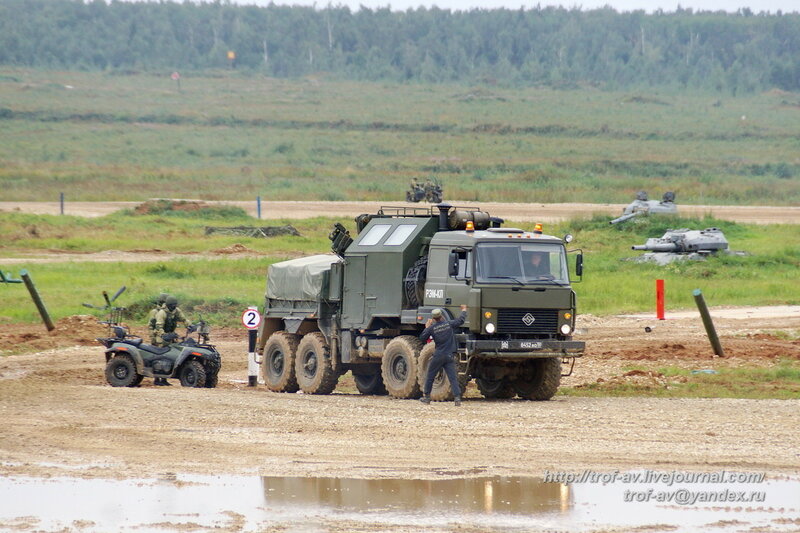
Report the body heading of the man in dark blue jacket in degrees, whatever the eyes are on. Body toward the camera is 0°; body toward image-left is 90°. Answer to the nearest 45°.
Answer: approximately 180°

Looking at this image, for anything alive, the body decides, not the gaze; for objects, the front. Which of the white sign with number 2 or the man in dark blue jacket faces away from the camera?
the man in dark blue jacket

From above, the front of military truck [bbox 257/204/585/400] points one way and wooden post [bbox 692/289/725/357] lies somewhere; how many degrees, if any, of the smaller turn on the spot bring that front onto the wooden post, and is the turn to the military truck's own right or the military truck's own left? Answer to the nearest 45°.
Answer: approximately 90° to the military truck's own left

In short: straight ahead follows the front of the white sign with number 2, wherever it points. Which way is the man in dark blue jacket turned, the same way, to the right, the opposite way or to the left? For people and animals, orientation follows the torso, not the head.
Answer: the opposite way

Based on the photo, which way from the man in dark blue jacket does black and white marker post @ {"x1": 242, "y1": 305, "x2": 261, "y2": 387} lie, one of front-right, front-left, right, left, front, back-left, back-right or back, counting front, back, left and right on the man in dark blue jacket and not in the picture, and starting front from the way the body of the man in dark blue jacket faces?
front-left

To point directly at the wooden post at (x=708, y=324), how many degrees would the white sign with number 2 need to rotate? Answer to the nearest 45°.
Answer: approximately 90° to its left

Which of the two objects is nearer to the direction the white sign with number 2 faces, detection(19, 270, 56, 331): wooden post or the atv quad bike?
the atv quad bike

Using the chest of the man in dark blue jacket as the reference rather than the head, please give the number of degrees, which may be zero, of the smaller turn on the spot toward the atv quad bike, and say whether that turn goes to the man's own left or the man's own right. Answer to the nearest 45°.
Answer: approximately 45° to the man's own left

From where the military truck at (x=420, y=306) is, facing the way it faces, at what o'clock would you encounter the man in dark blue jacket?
The man in dark blue jacket is roughly at 1 o'clock from the military truck.

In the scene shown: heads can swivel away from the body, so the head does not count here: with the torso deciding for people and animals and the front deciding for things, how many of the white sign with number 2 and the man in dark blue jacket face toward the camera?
1
